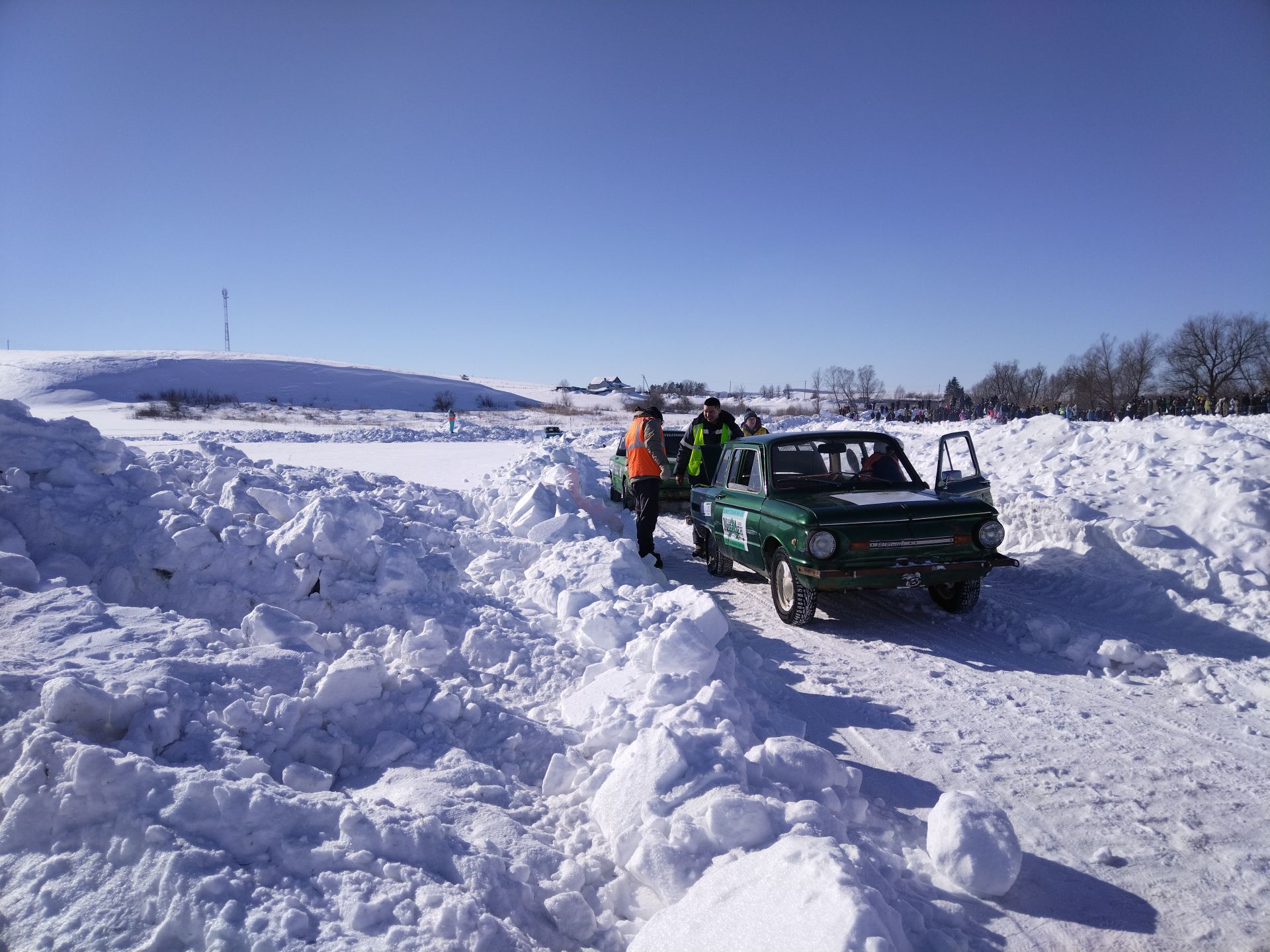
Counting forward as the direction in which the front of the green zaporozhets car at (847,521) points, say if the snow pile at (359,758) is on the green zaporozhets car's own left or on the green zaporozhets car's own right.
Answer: on the green zaporozhets car's own right

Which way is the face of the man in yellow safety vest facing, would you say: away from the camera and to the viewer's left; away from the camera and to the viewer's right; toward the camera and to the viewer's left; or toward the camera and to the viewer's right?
toward the camera and to the viewer's left

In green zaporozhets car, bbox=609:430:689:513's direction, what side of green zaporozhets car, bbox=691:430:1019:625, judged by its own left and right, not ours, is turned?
back

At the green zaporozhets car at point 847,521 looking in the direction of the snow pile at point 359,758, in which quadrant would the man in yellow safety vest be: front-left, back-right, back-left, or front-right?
back-right

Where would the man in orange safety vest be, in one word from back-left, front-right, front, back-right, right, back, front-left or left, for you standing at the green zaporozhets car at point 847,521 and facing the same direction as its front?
back

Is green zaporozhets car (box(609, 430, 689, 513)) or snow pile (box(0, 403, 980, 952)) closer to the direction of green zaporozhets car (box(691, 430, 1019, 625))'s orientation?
the snow pile

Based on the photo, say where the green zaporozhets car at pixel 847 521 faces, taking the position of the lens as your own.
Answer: facing the viewer and to the right of the viewer

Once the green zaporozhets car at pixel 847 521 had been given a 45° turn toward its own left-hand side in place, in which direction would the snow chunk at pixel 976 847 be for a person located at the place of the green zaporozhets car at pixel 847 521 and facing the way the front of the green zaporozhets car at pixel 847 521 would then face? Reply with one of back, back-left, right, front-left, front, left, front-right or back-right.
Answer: right

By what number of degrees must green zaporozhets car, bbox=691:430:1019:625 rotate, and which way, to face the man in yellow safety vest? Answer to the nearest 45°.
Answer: approximately 180°
